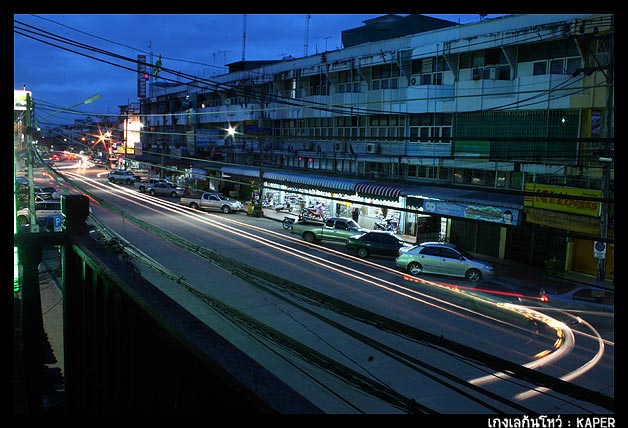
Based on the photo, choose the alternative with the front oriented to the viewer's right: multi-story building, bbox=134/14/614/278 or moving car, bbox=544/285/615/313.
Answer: the moving car

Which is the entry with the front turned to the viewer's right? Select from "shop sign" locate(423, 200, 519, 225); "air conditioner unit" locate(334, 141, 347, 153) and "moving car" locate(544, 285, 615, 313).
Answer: the moving car

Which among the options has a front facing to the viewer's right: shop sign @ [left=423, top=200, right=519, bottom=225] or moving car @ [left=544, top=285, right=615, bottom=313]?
the moving car

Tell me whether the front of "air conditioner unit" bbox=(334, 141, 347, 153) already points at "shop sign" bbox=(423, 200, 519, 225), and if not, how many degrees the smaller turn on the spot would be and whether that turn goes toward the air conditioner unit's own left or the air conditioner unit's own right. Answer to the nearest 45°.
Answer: approximately 90° to the air conditioner unit's own left

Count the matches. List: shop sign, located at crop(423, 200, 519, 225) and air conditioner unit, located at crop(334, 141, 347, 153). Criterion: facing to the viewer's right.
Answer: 0

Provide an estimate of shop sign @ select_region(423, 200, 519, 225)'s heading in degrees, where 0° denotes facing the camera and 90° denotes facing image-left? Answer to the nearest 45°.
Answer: approximately 45°

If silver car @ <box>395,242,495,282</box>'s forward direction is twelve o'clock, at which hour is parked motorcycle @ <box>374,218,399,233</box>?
The parked motorcycle is roughly at 7 o'clock from the silver car.

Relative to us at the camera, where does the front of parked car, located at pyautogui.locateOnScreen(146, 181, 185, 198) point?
facing the viewer and to the right of the viewer

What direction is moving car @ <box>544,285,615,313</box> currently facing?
to the viewer's right

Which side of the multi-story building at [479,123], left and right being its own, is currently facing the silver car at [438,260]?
front

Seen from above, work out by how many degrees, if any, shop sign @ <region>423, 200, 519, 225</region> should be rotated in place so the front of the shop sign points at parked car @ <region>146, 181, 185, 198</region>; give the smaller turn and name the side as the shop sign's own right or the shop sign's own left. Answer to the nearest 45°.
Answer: approximately 90° to the shop sign's own right

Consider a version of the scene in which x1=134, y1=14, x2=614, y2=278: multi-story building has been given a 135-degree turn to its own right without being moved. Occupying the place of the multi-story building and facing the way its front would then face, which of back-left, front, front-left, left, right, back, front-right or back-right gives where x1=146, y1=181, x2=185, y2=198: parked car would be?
front-left

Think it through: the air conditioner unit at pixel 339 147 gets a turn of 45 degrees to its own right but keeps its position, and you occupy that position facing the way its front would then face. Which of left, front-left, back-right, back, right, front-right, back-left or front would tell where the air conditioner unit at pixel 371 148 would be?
back-left

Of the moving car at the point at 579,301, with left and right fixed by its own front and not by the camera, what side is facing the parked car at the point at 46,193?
back

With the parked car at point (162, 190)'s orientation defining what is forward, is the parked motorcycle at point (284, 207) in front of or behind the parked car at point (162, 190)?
in front
